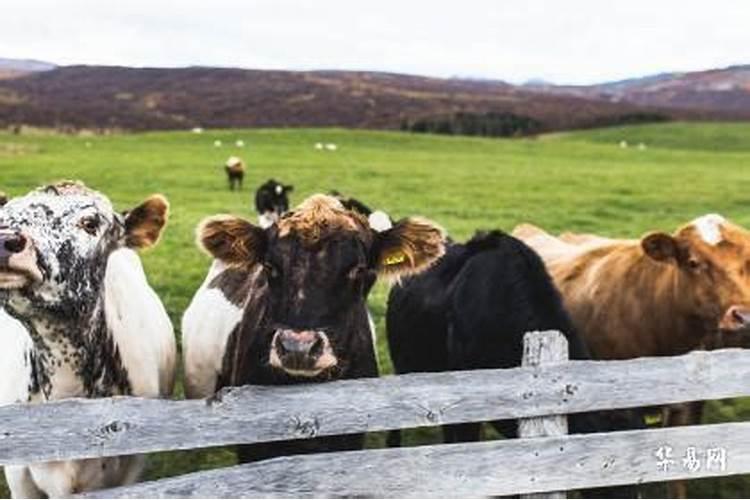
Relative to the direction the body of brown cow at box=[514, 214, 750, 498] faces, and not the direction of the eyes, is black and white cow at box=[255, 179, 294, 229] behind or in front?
behind

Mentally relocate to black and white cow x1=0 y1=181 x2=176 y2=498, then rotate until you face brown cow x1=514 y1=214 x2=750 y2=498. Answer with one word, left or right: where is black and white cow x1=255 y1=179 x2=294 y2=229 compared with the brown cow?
left

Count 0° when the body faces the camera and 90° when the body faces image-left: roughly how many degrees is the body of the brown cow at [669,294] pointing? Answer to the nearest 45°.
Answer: approximately 315°

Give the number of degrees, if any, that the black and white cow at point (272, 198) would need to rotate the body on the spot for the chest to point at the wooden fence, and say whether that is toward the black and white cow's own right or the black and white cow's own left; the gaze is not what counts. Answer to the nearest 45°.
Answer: approximately 45° to the black and white cow's own left

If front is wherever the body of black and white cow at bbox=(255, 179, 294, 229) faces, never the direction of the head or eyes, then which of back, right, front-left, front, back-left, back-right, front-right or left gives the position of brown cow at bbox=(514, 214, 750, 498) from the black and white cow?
front-left

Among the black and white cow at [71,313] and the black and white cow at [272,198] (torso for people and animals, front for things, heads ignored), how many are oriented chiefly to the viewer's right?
0

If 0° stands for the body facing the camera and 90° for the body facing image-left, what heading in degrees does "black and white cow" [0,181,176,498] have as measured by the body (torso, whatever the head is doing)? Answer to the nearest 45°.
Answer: approximately 45°
